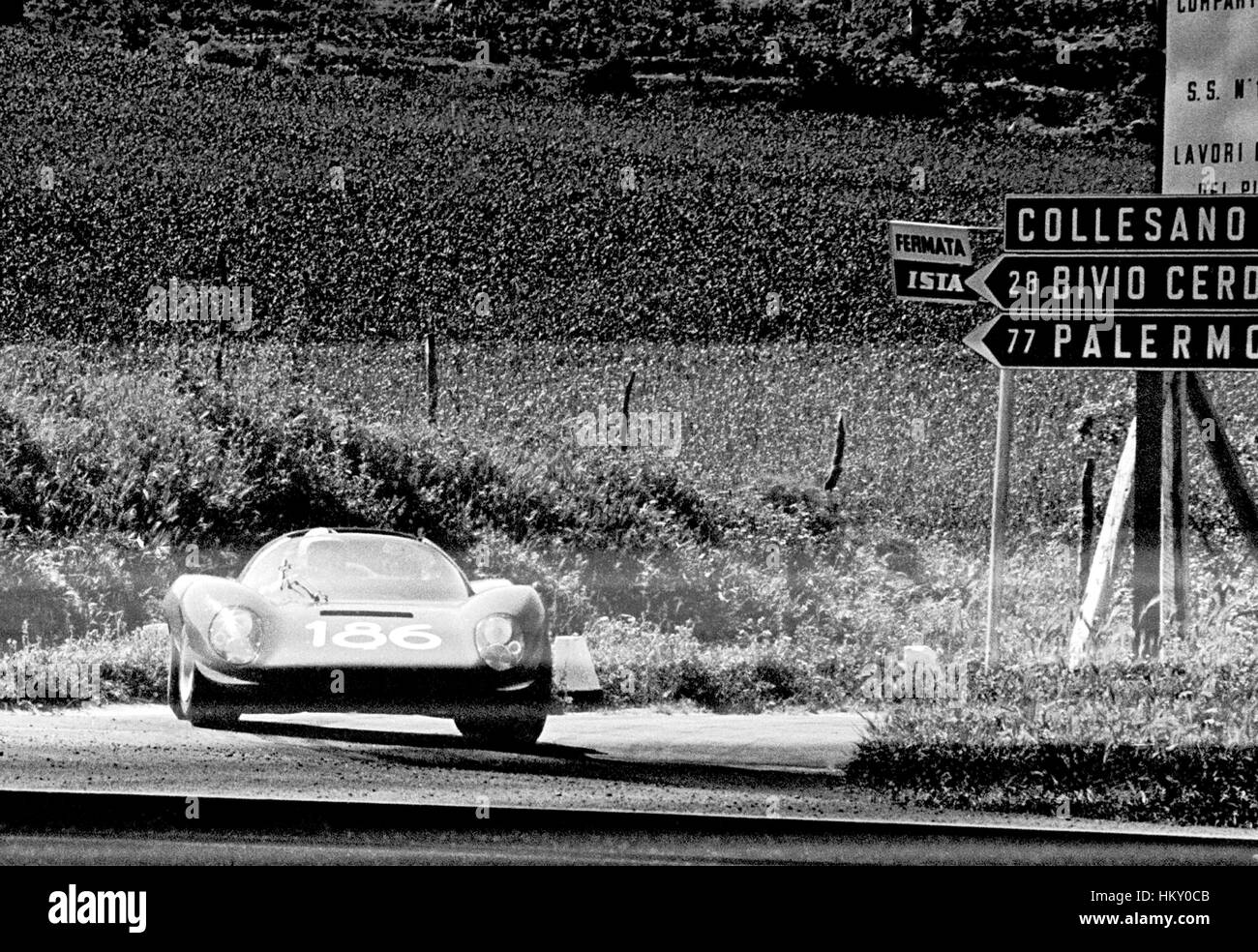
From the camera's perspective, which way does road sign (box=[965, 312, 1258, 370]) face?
toward the camera

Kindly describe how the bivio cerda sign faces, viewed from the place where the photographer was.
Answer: facing the viewer

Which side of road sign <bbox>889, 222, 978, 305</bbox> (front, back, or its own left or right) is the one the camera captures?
front

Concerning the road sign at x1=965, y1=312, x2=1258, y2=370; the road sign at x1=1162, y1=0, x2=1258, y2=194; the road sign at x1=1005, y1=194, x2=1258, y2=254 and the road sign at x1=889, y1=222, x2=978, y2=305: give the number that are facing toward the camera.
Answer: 4

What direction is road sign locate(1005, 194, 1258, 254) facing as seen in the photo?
toward the camera

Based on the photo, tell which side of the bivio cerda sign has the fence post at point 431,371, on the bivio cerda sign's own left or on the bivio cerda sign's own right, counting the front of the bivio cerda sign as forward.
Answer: on the bivio cerda sign's own right

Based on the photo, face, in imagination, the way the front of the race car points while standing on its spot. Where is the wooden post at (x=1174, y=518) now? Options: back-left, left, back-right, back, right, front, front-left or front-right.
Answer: left

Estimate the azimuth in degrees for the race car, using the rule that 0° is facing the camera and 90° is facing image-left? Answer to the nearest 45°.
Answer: approximately 0°
